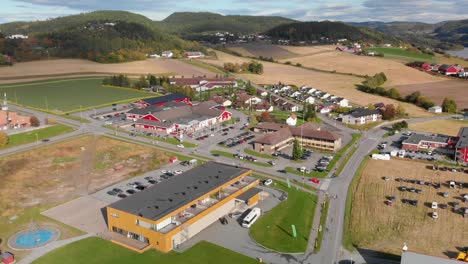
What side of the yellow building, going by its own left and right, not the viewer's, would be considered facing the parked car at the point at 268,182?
left

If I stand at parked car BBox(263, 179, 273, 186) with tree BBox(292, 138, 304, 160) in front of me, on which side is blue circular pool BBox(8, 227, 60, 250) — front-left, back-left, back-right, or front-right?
back-left
